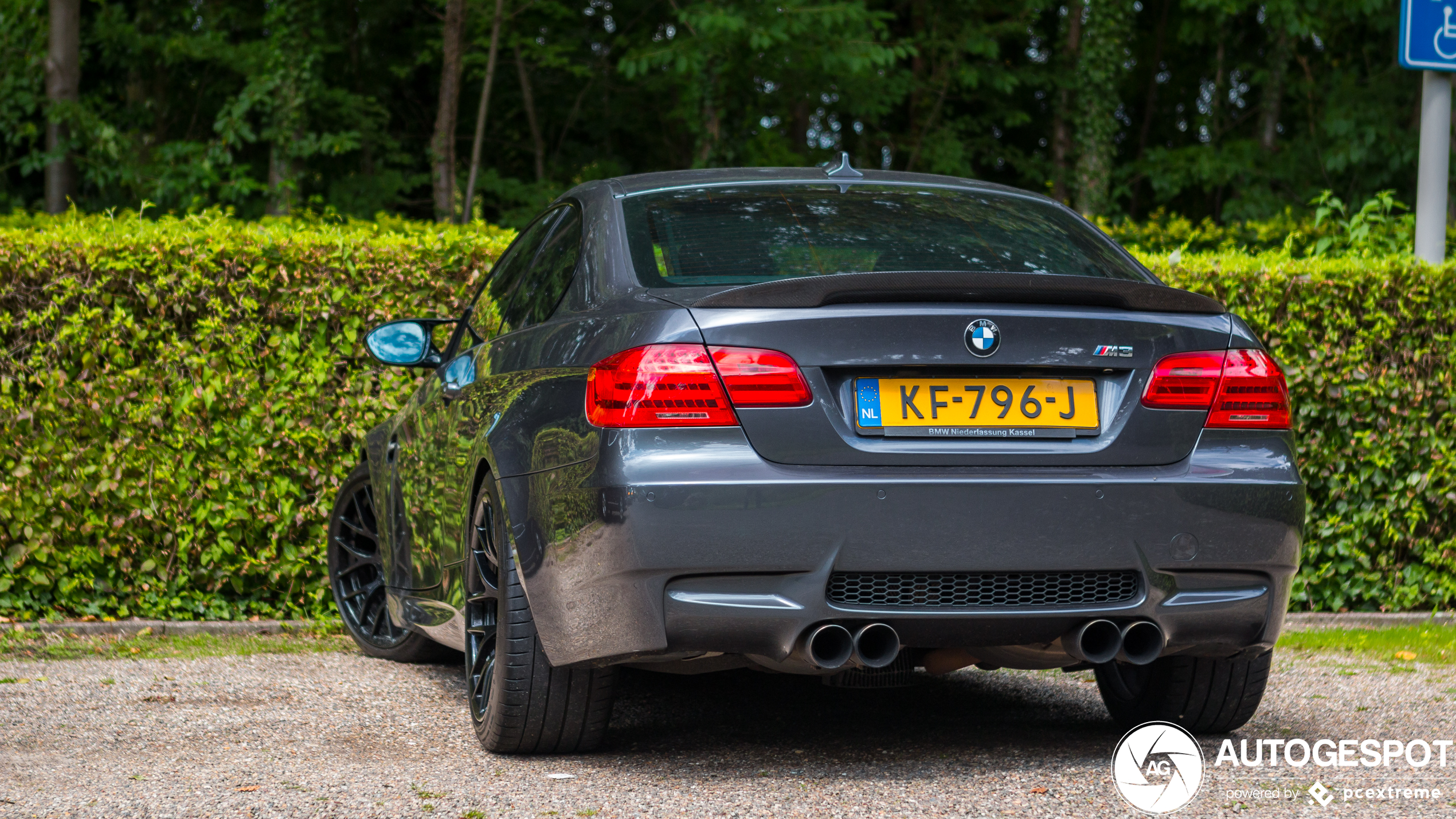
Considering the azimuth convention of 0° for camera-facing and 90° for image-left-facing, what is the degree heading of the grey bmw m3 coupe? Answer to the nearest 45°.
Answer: approximately 135°

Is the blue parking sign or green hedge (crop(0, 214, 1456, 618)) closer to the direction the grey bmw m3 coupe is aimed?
the green hedge

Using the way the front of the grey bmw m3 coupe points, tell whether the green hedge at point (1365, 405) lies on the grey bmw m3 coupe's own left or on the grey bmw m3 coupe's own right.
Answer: on the grey bmw m3 coupe's own right

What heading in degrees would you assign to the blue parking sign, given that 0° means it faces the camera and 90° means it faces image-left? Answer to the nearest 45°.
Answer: approximately 0°

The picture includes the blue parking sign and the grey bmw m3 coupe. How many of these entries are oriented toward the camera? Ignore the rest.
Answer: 1

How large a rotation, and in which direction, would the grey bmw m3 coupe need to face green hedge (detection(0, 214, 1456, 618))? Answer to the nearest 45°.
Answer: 0° — it already faces it
